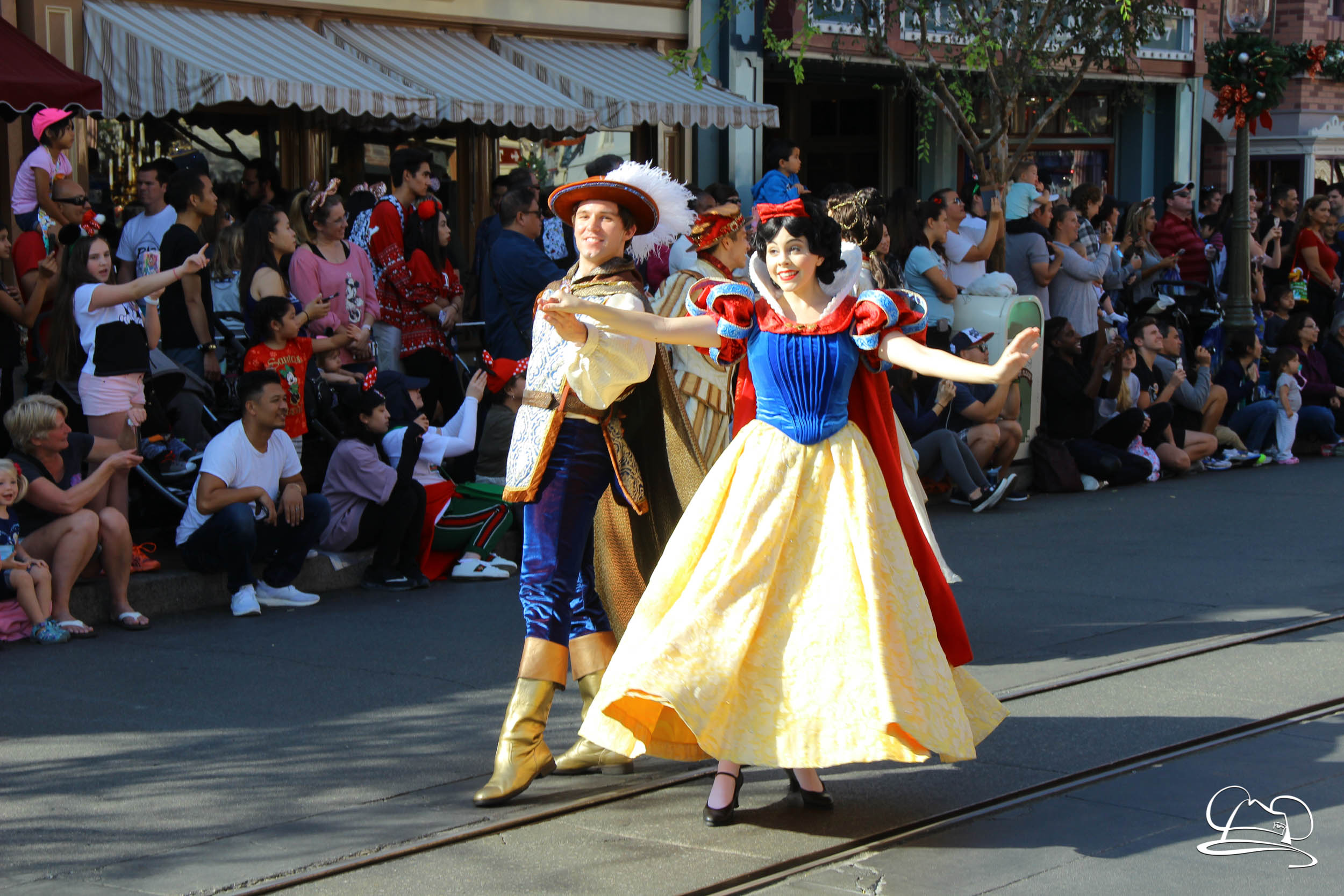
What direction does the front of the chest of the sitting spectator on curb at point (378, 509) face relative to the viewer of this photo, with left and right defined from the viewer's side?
facing to the right of the viewer

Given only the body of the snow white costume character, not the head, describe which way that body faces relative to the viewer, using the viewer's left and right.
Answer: facing the viewer

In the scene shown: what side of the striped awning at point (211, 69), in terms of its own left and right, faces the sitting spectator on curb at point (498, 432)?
front

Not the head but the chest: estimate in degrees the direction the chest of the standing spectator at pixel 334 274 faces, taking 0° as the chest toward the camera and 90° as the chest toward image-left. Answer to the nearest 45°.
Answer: approximately 315°

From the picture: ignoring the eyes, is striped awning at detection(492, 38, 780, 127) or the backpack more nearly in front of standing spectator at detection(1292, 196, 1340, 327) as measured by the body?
the backpack

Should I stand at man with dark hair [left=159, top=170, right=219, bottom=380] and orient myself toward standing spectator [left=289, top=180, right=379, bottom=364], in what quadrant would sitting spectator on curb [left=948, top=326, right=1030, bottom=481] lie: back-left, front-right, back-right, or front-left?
front-right

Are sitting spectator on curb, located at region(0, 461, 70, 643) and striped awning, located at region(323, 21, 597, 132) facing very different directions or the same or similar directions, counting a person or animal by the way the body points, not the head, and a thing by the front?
same or similar directions

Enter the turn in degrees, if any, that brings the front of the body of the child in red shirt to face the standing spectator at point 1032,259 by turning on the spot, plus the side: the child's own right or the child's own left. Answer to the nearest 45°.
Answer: approximately 90° to the child's own left

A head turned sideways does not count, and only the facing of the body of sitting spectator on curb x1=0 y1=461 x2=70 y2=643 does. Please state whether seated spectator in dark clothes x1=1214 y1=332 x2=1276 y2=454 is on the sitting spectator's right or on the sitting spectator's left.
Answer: on the sitting spectator's left

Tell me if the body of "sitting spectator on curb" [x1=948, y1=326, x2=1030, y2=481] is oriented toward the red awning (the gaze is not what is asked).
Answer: no

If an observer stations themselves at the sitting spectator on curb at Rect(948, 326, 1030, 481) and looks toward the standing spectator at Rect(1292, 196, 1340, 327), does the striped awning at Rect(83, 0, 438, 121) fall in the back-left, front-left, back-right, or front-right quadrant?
back-left

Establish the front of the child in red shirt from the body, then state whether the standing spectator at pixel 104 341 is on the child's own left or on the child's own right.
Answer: on the child's own right
